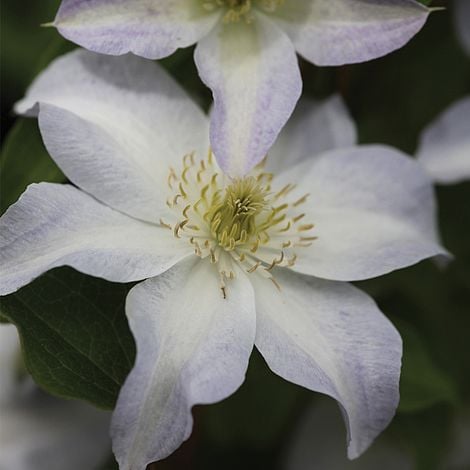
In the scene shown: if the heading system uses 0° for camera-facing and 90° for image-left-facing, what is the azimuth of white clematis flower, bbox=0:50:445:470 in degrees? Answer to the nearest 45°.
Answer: approximately 0°
